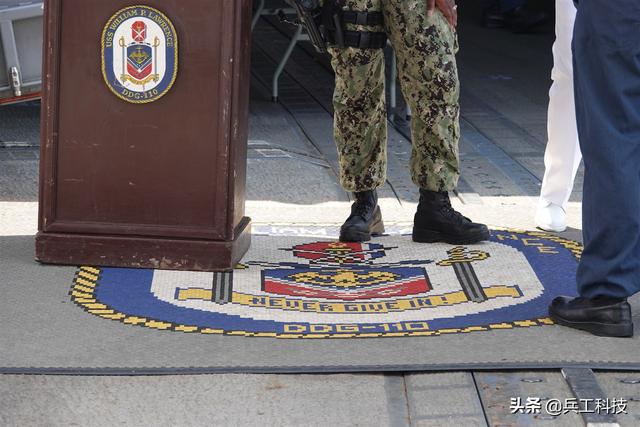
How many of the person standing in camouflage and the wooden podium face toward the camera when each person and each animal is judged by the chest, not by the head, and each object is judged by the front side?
2

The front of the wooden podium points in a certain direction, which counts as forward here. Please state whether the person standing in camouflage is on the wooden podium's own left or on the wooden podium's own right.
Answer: on the wooden podium's own left

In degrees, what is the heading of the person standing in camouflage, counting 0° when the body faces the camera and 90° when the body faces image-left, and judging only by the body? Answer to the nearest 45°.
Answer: approximately 0°

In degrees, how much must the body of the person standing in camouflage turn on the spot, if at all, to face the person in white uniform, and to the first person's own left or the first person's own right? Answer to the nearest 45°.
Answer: approximately 135° to the first person's own left

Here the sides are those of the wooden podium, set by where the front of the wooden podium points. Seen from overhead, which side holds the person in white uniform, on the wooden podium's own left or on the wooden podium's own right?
on the wooden podium's own left

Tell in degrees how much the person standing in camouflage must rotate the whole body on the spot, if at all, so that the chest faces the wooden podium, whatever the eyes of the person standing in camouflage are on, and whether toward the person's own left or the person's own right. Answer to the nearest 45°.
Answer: approximately 45° to the person's own right
